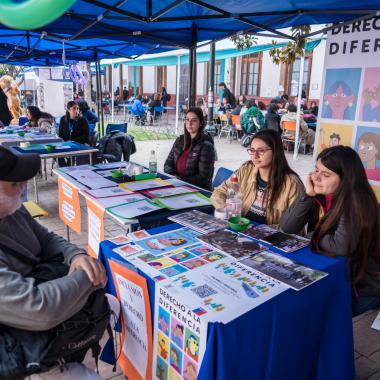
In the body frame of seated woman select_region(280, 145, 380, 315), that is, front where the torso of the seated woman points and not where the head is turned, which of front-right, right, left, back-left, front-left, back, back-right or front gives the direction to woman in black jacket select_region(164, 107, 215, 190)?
front-right

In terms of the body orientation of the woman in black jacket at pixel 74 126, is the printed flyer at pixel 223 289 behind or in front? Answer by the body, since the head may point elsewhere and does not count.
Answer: in front

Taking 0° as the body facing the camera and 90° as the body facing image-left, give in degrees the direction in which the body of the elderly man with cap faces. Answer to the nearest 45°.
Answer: approximately 270°

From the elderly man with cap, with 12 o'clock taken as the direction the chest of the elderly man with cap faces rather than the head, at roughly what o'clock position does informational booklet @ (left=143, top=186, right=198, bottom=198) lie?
The informational booklet is roughly at 10 o'clock from the elderly man with cap.

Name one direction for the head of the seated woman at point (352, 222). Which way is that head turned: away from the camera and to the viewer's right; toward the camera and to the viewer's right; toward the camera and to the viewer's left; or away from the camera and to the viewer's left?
toward the camera and to the viewer's left

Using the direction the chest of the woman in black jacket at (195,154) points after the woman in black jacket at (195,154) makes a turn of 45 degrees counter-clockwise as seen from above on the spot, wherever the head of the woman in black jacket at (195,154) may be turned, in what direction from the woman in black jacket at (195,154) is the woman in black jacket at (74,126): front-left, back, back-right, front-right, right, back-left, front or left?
back-right

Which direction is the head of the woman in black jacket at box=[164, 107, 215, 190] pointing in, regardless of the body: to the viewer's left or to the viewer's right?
to the viewer's left

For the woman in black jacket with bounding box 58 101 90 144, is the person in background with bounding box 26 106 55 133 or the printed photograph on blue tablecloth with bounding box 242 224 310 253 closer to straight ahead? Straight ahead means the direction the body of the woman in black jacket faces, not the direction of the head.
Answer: the printed photograph on blue tablecloth

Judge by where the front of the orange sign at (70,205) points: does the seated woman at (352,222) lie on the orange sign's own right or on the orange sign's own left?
on the orange sign's own left

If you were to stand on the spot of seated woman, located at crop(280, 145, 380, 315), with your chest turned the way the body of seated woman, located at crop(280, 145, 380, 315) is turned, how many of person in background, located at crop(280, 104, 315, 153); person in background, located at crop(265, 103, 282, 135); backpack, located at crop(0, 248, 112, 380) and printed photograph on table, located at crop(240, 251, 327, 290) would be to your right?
2

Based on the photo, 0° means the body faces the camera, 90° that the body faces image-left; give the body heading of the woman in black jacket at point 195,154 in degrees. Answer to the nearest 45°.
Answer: approximately 45°

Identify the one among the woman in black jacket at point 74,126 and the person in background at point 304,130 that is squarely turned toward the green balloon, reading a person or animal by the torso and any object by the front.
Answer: the woman in black jacket

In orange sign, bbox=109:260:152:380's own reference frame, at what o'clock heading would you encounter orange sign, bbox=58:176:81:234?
orange sign, bbox=58:176:81:234 is roughly at 4 o'clock from orange sign, bbox=109:260:152:380.

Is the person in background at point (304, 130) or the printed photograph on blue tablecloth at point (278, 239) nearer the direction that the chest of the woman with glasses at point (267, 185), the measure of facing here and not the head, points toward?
the printed photograph on blue tablecloth

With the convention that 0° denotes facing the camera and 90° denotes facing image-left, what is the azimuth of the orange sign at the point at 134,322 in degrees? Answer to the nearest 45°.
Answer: approximately 45°
